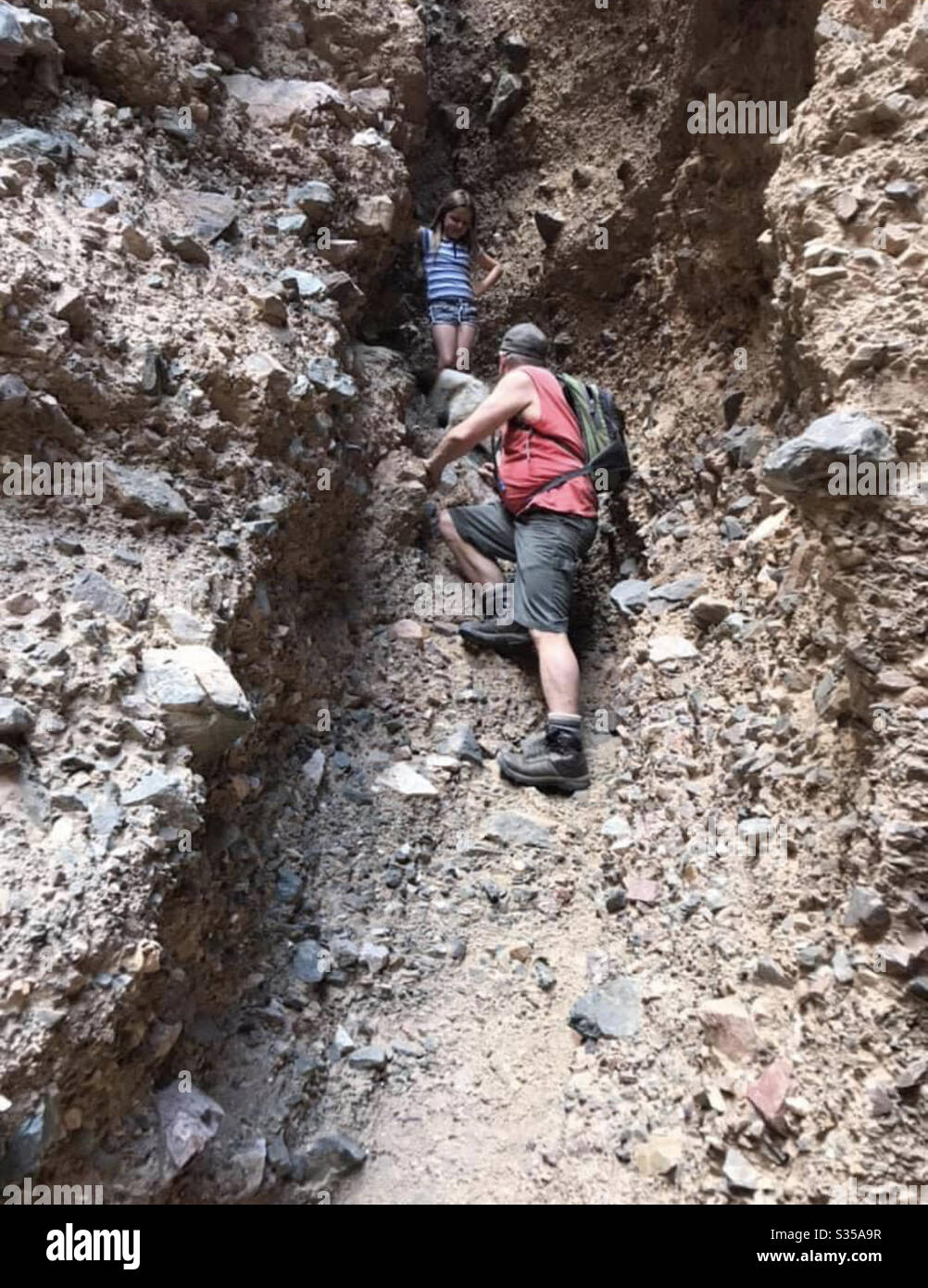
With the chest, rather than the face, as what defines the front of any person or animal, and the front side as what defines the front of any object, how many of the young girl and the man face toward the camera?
1

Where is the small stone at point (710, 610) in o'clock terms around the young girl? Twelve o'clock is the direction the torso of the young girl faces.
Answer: The small stone is roughly at 11 o'clock from the young girl.

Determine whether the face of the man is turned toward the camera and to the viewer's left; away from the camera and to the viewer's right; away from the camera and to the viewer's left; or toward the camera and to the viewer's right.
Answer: away from the camera and to the viewer's left

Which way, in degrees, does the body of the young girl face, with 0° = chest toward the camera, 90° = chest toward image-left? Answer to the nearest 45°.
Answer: approximately 0°

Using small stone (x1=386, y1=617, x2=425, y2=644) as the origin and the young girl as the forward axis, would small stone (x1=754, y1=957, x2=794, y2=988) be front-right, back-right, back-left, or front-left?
back-right

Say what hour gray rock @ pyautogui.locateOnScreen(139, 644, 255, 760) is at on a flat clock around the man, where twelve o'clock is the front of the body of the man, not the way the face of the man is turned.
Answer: The gray rock is roughly at 10 o'clock from the man.
